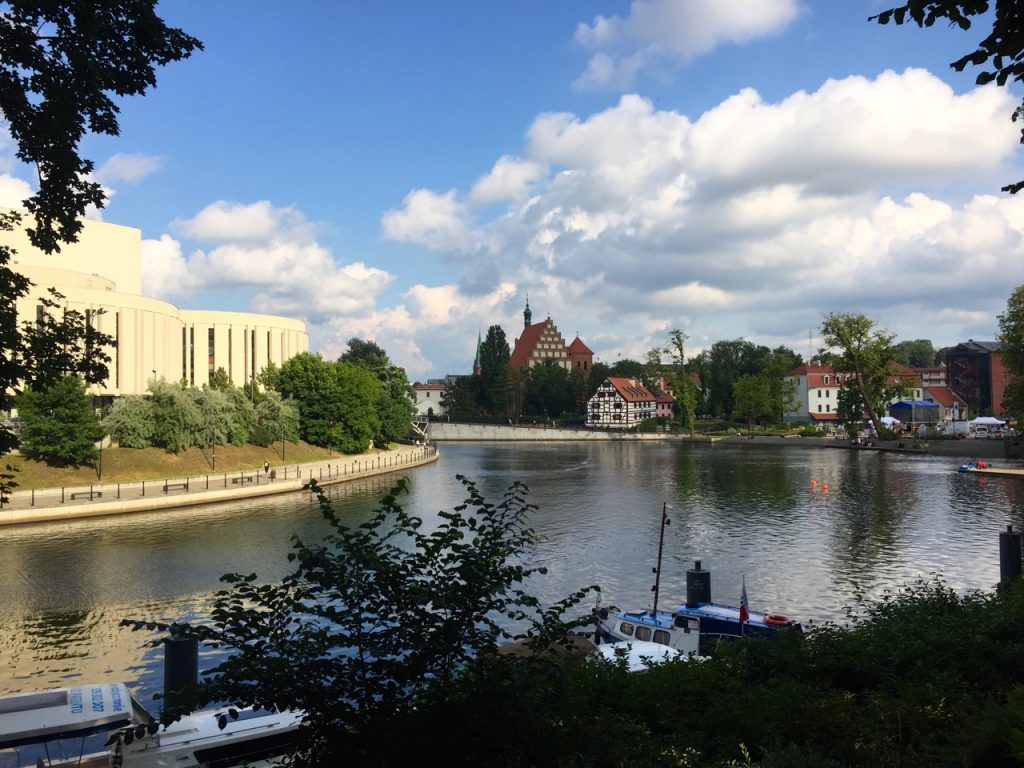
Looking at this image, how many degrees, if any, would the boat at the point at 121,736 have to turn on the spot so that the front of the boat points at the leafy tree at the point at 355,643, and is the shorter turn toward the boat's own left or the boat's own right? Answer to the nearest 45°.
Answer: approximately 90° to the boat's own right
